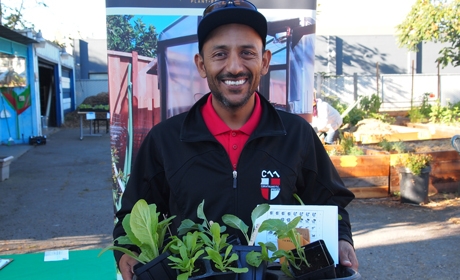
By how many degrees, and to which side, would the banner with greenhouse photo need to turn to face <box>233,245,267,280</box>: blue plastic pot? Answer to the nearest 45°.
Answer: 0° — it already faces it

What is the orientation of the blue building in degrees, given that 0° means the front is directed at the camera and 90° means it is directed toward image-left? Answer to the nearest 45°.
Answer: approximately 315°

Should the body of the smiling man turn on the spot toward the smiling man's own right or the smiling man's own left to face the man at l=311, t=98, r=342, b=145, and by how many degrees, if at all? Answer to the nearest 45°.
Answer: approximately 180°

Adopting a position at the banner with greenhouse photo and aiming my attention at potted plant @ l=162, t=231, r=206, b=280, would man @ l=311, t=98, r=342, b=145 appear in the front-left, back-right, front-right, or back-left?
back-left

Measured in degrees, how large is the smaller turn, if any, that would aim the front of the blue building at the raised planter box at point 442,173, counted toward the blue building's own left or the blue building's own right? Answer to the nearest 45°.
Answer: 0° — it already faces it

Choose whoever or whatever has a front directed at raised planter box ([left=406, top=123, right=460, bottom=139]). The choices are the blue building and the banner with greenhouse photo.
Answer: the blue building

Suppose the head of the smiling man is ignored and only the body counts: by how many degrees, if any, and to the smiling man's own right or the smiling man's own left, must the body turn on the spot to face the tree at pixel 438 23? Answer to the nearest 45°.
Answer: approximately 135° to the smiling man's own left

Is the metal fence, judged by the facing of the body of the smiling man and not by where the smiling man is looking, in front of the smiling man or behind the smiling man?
behind

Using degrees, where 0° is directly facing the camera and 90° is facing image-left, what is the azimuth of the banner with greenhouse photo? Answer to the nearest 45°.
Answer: approximately 0°

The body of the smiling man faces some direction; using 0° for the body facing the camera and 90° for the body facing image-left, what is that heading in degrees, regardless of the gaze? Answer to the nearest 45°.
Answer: approximately 0°

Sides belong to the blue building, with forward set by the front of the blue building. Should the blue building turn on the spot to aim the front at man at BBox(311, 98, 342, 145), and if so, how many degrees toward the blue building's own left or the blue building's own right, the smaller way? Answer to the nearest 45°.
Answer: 0° — it already faces them
